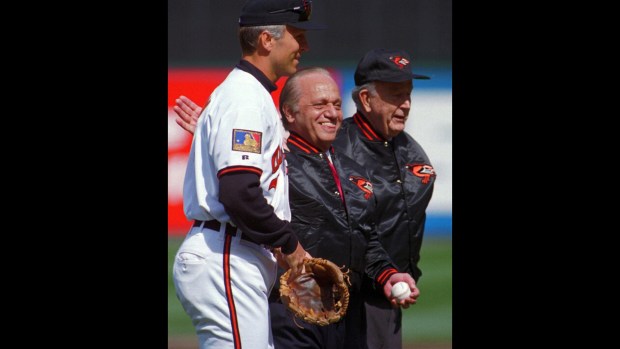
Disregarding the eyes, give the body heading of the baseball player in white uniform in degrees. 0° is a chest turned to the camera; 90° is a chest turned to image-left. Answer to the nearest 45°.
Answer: approximately 270°

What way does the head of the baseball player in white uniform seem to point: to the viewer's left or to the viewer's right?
to the viewer's right
